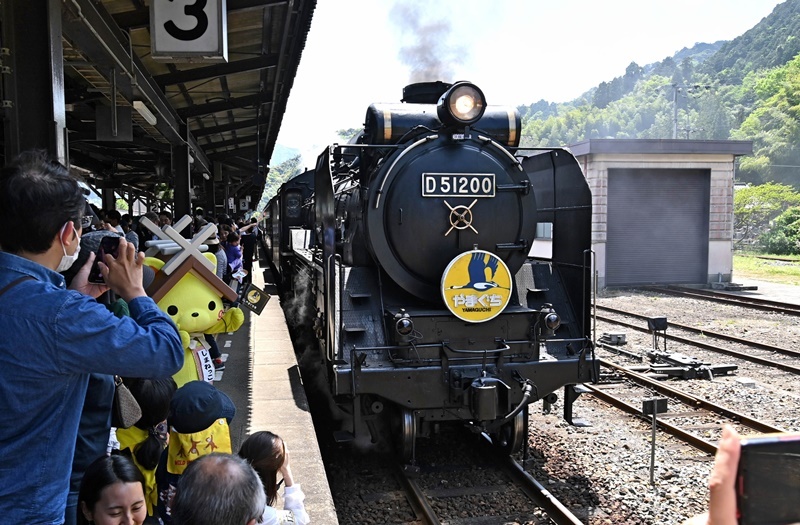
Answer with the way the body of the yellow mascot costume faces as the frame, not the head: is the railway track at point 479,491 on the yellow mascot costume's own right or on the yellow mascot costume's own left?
on the yellow mascot costume's own left

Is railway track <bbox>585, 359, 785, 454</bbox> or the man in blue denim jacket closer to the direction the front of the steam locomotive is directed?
the man in blue denim jacket

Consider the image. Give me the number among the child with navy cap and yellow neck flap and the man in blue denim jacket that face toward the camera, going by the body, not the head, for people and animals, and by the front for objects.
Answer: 0

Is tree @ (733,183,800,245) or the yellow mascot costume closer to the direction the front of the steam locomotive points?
the yellow mascot costume

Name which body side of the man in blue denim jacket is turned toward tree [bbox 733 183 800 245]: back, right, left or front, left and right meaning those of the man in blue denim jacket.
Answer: front

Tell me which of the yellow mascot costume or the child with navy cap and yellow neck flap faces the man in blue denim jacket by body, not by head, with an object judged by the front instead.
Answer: the yellow mascot costume

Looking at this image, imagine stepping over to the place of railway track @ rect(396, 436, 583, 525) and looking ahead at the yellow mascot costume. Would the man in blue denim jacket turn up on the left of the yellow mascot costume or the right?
left

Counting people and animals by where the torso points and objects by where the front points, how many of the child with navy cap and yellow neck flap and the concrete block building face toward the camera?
1

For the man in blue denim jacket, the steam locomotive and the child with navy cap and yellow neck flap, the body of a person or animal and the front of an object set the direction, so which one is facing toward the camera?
the steam locomotive

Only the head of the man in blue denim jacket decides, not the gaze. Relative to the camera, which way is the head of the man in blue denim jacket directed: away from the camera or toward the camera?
away from the camera

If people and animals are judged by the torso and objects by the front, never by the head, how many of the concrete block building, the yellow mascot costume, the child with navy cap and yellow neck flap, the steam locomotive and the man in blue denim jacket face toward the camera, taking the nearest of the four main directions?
3

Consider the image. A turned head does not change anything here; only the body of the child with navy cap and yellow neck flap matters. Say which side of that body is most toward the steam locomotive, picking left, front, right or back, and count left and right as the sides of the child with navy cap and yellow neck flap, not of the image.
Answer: front

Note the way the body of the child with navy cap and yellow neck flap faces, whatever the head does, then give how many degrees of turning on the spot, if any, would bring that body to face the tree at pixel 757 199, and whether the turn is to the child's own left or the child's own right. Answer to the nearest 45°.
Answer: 0° — they already face it

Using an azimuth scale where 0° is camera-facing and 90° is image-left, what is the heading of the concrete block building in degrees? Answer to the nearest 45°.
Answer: approximately 0°

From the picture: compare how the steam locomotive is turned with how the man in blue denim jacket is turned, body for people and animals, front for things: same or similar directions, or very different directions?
very different directions
